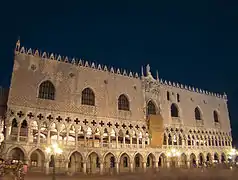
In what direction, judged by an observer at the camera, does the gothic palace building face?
facing the viewer and to the right of the viewer
